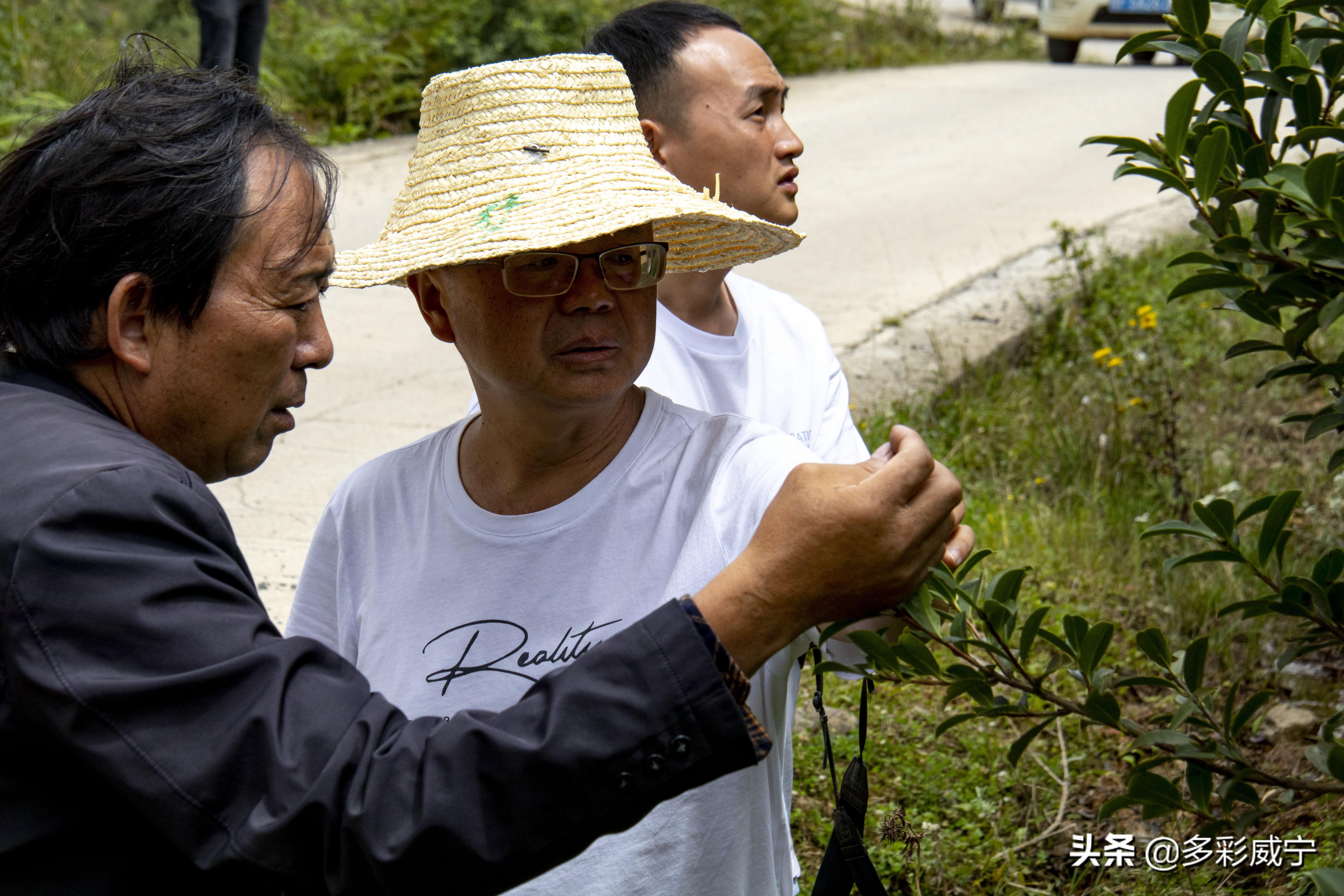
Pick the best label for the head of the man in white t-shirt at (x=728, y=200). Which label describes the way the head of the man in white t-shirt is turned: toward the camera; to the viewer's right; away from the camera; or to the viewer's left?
to the viewer's right

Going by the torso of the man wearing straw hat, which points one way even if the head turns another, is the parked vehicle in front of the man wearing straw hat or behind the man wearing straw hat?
behind

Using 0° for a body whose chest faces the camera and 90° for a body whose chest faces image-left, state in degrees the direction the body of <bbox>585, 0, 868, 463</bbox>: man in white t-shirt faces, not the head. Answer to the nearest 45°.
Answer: approximately 315°

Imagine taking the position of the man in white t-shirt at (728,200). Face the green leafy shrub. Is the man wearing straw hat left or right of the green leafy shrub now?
right

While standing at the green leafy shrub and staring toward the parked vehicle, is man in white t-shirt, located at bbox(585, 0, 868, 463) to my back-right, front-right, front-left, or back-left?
front-left

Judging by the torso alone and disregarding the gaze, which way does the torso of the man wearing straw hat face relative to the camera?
toward the camera

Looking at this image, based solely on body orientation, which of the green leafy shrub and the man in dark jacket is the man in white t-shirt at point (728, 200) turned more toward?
the green leafy shrub

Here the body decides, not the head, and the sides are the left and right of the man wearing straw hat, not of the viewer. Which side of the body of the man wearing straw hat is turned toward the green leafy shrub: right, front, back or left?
left
